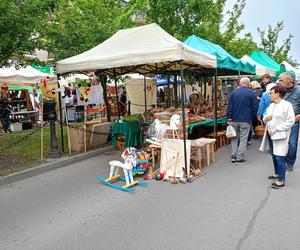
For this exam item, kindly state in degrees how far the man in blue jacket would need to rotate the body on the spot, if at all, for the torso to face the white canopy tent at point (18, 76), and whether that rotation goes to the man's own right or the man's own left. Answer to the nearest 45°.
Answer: approximately 45° to the man's own right

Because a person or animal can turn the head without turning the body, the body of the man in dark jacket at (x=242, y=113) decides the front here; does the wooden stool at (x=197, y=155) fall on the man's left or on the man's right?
on the man's left

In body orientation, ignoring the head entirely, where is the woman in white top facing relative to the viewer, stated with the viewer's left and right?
facing to the left of the viewer

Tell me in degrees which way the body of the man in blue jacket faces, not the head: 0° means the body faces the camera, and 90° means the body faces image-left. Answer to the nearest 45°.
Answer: approximately 45°
